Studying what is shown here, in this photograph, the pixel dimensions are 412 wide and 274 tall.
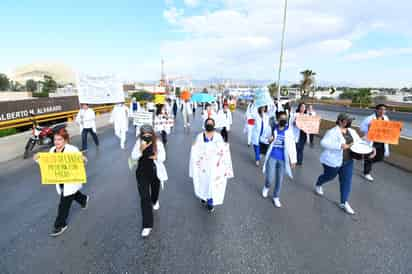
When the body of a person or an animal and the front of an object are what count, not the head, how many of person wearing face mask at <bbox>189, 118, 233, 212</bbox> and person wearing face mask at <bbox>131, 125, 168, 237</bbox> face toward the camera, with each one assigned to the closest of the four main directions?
2

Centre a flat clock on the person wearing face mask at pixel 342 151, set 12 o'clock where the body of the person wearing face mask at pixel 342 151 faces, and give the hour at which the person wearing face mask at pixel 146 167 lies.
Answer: the person wearing face mask at pixel 146 167 is roughly at 3 o'clock from the person wearing face mask at pixel 342 151.

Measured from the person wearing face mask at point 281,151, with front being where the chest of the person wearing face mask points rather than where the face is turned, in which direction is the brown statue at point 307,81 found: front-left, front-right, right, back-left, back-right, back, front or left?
back

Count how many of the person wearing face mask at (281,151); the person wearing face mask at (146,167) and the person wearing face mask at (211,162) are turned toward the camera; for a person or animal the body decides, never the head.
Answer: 3

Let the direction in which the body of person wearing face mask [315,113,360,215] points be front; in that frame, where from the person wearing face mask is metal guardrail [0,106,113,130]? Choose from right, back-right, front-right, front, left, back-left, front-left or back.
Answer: back-right

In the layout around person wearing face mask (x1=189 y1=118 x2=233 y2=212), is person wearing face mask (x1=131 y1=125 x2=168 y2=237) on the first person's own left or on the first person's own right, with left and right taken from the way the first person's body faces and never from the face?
on the first person's own right

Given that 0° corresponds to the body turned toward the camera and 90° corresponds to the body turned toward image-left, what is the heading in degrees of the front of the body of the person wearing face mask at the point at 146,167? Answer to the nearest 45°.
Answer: approximately 0°

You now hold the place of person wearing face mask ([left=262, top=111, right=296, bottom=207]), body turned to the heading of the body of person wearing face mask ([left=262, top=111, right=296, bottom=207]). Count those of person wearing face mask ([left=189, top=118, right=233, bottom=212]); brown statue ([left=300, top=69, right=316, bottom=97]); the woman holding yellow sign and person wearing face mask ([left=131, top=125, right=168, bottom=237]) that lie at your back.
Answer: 1

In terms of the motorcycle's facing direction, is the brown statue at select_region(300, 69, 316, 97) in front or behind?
behind

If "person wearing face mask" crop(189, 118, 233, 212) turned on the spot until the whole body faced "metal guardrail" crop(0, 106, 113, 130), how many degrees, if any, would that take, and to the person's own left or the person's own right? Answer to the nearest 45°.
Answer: approximately 135° to the person's own right
